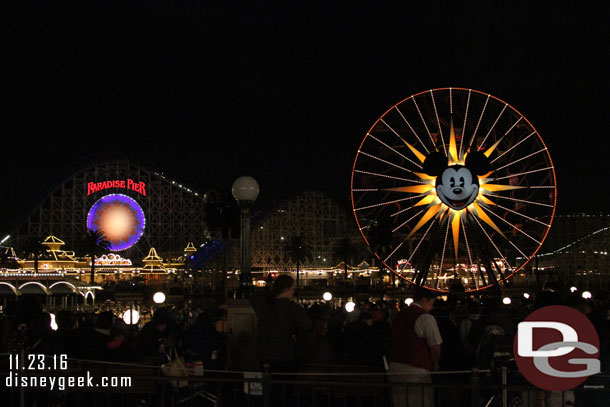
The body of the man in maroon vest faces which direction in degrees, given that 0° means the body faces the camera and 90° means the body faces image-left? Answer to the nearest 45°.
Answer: approximately 225°

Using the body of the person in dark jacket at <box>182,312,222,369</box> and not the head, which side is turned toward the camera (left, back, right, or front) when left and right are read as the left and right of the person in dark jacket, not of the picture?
back

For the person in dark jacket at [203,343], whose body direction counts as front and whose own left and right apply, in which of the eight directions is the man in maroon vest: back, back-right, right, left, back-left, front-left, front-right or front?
back-right

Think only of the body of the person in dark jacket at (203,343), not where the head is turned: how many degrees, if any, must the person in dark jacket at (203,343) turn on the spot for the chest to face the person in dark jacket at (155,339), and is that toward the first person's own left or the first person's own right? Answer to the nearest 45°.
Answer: approximately 45° to the first person's own left

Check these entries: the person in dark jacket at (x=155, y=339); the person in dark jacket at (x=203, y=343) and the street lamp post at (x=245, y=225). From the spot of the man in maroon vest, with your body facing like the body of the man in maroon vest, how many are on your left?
3

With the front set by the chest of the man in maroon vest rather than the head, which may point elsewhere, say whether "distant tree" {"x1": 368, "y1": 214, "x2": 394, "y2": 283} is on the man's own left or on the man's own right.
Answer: on the man's own left
